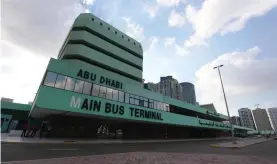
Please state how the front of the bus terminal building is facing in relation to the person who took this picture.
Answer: facing the viewer and to the right of the viewer
